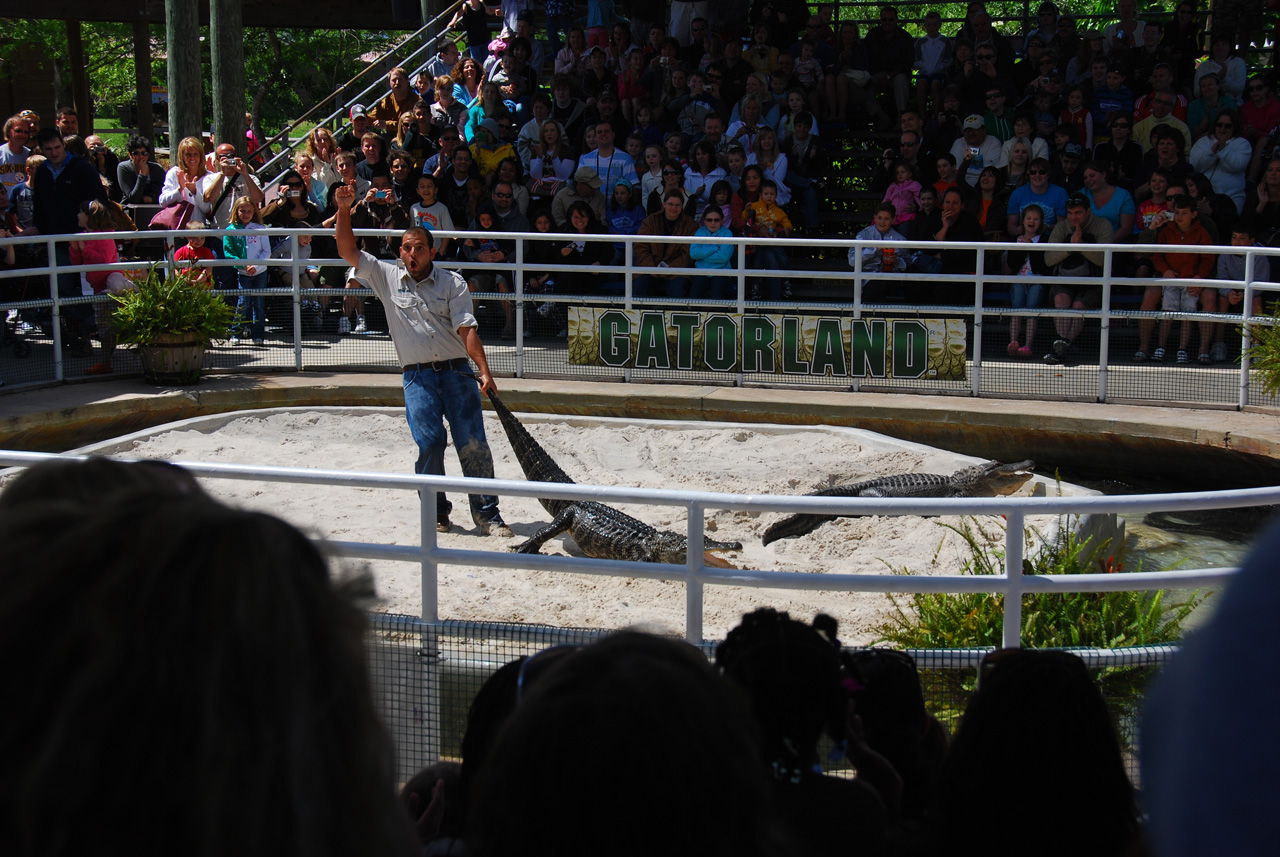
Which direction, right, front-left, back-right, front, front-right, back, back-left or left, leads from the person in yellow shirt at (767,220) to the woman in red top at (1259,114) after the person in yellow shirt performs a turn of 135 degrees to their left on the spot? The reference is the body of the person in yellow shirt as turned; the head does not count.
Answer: front-right

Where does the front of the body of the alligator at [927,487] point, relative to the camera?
to the viewer's right

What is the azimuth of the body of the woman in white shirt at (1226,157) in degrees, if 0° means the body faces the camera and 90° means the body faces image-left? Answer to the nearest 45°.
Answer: approximately 45°

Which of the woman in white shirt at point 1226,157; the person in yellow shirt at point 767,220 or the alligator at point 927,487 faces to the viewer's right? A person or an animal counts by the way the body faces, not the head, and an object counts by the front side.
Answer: the alligator

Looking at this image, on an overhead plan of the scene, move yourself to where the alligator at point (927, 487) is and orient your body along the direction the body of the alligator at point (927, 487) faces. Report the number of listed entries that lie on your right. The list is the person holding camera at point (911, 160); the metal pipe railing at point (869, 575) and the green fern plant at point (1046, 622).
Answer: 2

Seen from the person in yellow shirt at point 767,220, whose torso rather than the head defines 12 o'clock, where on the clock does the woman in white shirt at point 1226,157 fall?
The woman in white shirt is roughly at 9 o'clock from the person in yellow shirt.

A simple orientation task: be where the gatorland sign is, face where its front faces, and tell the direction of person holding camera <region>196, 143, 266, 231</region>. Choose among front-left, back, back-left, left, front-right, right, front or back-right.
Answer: right

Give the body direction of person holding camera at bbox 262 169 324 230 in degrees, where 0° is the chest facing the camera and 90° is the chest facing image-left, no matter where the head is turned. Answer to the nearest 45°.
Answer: approximately 0°
